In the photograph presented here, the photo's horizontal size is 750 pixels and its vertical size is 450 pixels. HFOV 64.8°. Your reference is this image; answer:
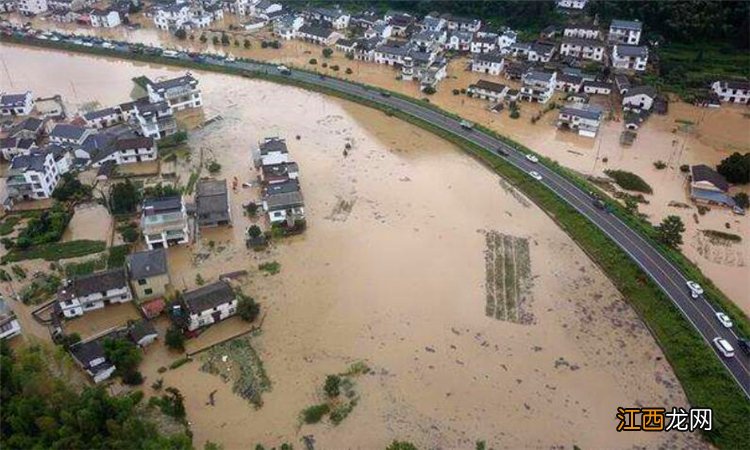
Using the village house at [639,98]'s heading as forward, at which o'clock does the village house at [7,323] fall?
the village house at [7,323] is roughly at 1 o'clock from the village house at [639,98].

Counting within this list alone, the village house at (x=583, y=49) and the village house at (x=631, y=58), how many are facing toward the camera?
2

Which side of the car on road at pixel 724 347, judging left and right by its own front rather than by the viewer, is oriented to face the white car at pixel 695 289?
back

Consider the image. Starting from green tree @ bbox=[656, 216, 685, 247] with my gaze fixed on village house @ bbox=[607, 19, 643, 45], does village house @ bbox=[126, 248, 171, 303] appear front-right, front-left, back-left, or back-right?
back-left

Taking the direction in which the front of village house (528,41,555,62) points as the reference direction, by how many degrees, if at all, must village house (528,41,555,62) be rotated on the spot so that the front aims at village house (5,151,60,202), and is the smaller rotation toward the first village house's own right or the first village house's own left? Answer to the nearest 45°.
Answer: approximately 45° to the first village house's own right

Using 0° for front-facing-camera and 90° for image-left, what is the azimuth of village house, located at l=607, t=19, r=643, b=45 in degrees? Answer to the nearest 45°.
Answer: approximately 0°

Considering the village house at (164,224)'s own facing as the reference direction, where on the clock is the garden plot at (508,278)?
The garden plot is roughly at 10 o'clock from the village house.

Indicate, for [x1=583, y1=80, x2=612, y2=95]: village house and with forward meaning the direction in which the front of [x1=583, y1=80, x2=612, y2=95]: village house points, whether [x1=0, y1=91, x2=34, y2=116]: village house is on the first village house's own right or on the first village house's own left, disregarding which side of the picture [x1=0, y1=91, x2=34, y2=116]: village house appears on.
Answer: on the first village house's own right

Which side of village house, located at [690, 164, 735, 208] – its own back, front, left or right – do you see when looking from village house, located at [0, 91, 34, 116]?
right

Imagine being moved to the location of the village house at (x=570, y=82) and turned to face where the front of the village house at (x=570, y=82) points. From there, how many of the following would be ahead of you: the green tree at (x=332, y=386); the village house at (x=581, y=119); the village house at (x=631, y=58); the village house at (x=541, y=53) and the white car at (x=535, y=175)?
3
